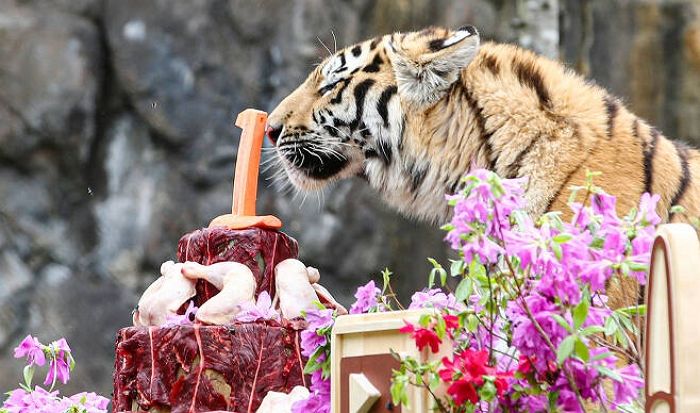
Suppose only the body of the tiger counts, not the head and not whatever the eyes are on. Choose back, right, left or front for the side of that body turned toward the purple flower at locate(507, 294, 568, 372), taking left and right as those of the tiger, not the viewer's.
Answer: left

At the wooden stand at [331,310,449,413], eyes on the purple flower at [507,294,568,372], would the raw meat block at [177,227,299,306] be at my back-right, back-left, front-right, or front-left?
back-left

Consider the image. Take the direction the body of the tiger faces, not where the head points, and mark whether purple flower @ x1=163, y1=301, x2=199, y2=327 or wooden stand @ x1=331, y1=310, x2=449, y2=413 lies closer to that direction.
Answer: the purple flower

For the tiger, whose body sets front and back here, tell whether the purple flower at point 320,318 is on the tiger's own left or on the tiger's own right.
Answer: on the tiger's own left

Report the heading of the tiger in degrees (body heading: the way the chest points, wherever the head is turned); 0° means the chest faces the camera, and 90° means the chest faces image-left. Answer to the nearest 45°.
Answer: approximately 90°

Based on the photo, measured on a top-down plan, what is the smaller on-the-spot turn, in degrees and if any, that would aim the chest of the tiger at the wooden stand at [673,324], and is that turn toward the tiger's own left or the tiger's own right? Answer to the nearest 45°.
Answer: approximately 90° to the tiger's own left

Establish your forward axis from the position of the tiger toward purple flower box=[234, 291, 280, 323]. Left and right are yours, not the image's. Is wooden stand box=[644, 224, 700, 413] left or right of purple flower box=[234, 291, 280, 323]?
left

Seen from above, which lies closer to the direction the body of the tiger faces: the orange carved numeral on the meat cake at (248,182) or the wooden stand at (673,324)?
the orange carved numeral on the meat cake

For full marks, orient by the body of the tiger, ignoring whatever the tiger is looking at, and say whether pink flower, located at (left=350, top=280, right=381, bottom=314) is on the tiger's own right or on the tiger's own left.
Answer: on the tiger's own left
